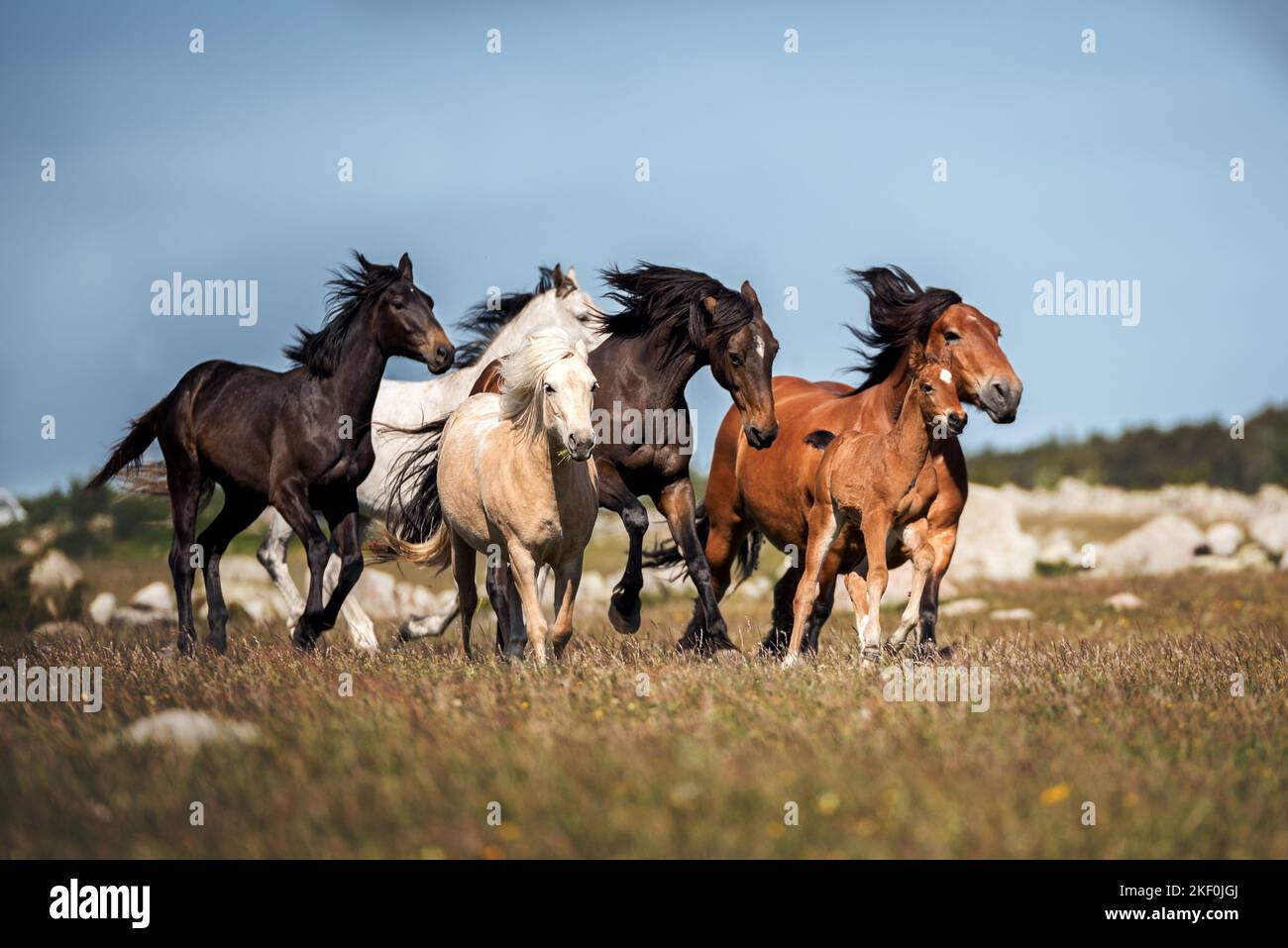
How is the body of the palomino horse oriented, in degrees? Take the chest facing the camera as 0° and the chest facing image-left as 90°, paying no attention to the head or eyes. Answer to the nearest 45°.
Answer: approximately 315°

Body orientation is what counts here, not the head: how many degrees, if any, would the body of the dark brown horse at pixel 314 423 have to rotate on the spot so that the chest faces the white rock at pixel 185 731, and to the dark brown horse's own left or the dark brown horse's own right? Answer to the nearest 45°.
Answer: approximately 45° to the dark brown horse's own right

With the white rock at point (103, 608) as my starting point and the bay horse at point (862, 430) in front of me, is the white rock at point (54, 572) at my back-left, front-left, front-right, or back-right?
back-left

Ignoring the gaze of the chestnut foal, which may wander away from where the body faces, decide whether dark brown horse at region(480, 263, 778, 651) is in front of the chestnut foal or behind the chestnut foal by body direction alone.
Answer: behind

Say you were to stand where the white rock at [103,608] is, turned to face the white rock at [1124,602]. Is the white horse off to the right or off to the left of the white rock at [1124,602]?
right

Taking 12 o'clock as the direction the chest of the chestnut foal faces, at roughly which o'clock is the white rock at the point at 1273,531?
The white rock is roughly at 8 o'clock from the chestnut foal.

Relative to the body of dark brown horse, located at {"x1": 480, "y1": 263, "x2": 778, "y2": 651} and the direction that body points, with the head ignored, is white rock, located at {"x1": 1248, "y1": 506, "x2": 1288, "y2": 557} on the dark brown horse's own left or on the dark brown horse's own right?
on the dark brown horse's own left

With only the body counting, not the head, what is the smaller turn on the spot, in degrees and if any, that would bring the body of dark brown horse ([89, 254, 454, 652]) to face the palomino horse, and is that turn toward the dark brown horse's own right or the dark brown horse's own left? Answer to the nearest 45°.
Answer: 0° — it already faces it
